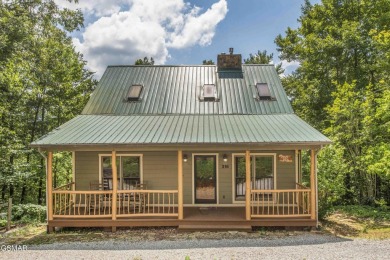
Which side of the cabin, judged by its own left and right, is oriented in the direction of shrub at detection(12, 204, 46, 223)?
right

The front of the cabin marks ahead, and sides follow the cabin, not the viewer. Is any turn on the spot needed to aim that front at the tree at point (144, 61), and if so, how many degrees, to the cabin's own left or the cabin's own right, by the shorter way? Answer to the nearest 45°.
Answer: approximately 180°

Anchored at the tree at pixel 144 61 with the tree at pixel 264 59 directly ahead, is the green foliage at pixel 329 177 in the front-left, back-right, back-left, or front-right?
front-right

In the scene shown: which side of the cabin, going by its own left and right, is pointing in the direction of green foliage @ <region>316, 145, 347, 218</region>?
left

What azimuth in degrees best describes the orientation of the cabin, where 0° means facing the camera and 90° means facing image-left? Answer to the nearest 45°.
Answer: approximately 0°
